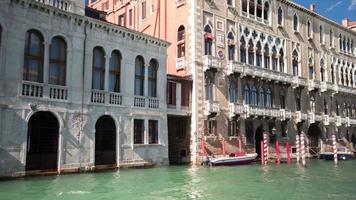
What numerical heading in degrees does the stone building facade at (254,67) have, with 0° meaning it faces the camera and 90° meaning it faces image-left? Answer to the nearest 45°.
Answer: approximately 315°

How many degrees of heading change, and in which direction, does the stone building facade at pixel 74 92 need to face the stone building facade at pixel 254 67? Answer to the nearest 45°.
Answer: approximately 90° to its left

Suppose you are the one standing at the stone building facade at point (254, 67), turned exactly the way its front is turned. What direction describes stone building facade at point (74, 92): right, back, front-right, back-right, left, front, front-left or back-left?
right

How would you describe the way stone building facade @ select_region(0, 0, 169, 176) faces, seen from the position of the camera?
facing the viewer and to the right of the viewer

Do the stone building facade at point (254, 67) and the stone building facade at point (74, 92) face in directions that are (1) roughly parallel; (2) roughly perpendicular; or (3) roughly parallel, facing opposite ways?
roughly parallel
